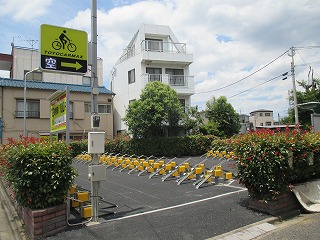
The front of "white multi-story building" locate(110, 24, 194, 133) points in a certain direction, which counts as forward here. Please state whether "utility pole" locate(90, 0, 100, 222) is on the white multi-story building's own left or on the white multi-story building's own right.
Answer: on the white multi-story building's own right

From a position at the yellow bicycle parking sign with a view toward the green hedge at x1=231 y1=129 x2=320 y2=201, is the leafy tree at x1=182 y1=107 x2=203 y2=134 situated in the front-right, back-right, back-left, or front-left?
front-left

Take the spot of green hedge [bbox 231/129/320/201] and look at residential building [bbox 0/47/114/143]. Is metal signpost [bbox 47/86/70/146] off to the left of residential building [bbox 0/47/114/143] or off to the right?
left

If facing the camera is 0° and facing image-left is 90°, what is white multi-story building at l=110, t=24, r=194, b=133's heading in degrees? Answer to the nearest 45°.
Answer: approximately 315°

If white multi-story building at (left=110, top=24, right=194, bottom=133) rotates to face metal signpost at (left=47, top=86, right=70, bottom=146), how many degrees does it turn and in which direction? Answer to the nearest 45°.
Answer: approximately 45° to its right

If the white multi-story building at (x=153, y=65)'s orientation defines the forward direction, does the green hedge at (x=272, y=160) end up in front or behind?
in front

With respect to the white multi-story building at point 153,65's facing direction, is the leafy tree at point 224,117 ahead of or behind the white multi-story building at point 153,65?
ahead

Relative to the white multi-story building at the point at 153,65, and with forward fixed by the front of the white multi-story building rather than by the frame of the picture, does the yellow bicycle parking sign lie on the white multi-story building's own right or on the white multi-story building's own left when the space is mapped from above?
on the white multi-story building's own right

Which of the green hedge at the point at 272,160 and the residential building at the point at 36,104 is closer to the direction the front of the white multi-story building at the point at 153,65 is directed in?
the green hedge
